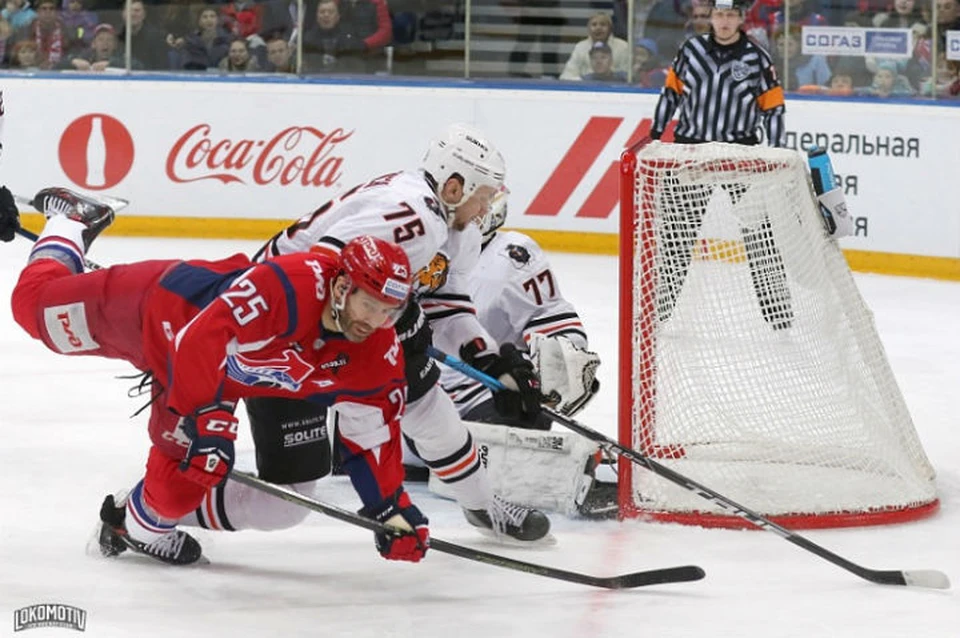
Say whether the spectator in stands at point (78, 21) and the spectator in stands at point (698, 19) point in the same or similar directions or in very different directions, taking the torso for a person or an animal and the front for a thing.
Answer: same or similar directions

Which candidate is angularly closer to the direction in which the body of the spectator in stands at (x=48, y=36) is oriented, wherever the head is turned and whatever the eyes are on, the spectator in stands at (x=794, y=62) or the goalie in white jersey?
the goalie in white jersey

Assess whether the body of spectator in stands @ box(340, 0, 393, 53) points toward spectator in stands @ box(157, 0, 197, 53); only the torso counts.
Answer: no

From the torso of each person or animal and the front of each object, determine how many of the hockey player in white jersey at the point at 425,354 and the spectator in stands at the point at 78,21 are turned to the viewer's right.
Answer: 1

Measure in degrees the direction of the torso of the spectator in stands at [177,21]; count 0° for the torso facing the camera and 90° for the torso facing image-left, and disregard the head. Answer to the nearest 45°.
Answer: approximately 0°

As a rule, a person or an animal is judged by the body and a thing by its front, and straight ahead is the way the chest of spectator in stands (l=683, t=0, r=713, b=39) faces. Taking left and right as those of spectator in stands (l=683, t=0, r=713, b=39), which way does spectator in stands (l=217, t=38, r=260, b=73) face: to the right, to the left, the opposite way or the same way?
the same way

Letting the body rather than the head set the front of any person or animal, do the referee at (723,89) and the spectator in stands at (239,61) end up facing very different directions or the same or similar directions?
same or similar directions

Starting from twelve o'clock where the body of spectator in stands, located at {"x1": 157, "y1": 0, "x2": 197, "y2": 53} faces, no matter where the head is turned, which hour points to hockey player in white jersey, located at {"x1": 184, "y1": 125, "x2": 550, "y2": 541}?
The hockey player in white jersey is roughly at 12 o'clock from the spectator in stands.

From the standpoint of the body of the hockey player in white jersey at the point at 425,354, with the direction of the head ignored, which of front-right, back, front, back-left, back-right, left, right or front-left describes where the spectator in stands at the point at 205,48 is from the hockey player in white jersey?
left

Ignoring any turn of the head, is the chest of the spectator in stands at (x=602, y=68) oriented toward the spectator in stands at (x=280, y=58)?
no

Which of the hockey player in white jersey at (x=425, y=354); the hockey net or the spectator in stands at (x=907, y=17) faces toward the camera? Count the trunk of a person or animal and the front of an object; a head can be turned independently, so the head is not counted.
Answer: the spectator in stands

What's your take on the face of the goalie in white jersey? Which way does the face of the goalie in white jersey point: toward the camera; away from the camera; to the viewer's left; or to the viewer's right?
to the viewer's left

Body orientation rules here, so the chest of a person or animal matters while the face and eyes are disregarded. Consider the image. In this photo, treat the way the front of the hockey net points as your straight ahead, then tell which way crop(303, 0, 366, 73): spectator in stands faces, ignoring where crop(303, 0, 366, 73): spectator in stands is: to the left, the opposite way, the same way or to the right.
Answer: to the left

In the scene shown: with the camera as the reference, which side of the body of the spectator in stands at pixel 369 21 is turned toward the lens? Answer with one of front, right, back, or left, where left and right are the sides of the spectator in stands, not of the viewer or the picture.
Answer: front

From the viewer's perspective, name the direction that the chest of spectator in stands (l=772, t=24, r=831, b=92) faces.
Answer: toward the camera

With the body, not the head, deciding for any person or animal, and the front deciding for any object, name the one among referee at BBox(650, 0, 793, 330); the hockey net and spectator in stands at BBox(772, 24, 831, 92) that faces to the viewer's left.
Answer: the hockey net

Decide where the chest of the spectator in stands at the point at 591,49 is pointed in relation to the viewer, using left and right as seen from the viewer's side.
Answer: facing the viewer
